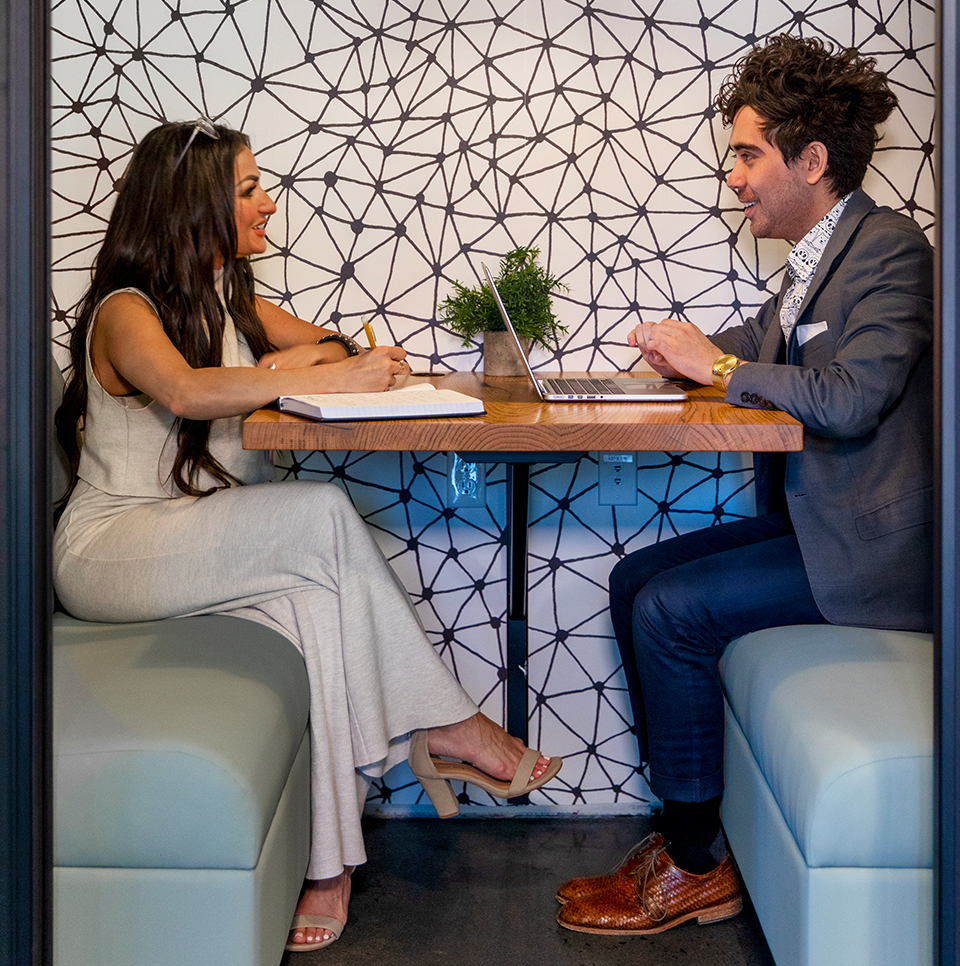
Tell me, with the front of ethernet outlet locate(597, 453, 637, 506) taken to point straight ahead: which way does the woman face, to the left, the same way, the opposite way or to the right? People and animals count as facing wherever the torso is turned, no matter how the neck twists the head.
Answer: to the left

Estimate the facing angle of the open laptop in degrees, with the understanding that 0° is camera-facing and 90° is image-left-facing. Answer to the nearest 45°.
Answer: approximately 270°

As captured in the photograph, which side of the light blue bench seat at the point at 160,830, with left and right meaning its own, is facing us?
right

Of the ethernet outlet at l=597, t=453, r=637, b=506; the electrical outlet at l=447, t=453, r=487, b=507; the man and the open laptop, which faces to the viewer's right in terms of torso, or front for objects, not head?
the open laptop

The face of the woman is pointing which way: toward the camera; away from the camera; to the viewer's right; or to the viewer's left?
to the viewer's right

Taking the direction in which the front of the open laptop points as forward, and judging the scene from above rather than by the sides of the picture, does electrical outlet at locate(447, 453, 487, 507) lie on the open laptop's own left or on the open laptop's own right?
on the open laptop's own left

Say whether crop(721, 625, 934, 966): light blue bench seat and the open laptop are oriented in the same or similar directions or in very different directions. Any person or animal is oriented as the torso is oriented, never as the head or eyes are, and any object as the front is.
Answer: very different directions

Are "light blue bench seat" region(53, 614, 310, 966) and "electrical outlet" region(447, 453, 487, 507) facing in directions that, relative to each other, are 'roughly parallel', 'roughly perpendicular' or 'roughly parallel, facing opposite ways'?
roughly perpendicular

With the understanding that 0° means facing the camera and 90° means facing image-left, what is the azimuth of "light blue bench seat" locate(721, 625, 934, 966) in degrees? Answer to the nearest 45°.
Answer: approximately 90°

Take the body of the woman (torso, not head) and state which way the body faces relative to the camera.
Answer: to the viewer's right

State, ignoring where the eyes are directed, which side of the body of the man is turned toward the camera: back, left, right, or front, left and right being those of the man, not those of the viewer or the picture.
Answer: left

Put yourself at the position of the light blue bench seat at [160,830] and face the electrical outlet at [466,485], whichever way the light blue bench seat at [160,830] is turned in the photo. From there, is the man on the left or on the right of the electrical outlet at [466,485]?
right
